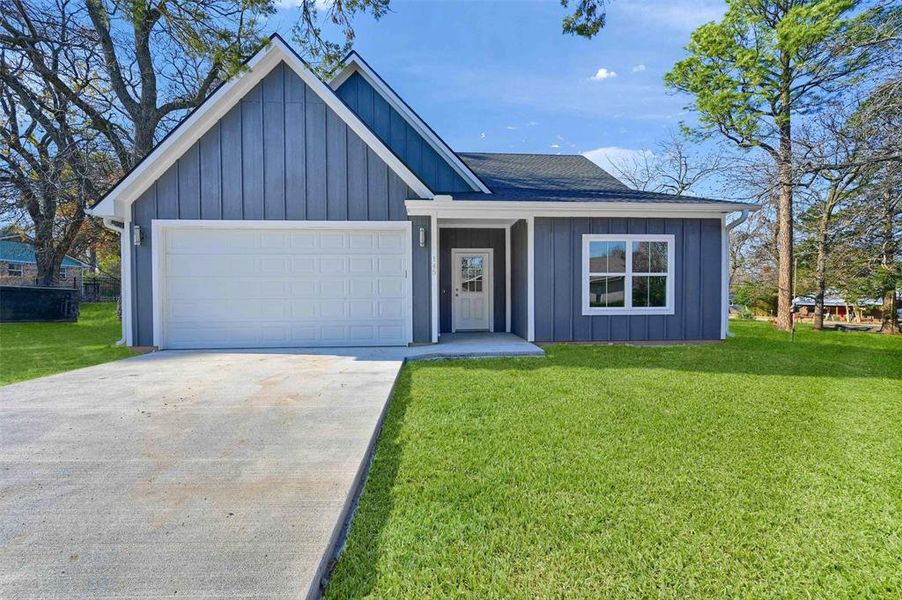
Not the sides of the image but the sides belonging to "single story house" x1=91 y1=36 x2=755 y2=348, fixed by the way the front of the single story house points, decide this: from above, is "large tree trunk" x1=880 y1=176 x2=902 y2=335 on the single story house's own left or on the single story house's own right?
on the single story house's own left

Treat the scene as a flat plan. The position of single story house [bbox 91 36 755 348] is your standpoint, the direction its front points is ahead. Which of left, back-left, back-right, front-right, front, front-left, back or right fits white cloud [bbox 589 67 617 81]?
back-left

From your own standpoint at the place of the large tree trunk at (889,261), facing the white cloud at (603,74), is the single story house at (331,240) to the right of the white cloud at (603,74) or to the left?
left

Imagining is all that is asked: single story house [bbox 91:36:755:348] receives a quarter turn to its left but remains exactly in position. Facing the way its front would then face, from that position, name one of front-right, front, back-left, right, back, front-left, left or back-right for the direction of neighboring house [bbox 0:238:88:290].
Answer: back-left

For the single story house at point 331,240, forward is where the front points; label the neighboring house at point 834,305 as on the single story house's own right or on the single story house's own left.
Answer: on the single story house's own left

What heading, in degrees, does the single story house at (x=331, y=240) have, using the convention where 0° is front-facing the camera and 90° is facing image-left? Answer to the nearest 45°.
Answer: approximately 0°
